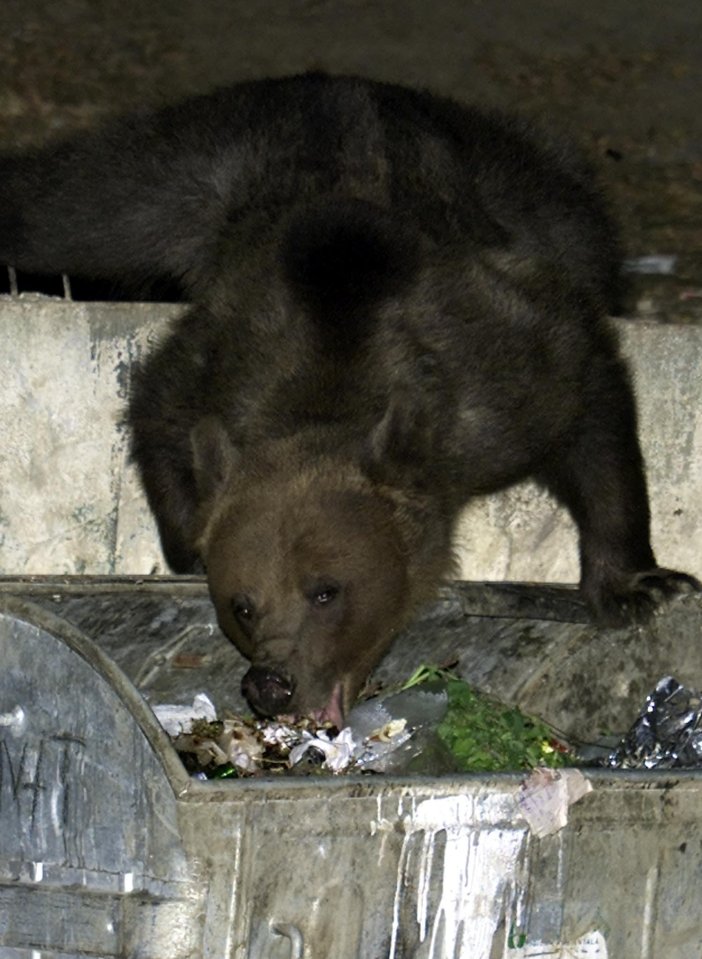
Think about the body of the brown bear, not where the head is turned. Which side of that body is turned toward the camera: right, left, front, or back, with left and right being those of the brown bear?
front
